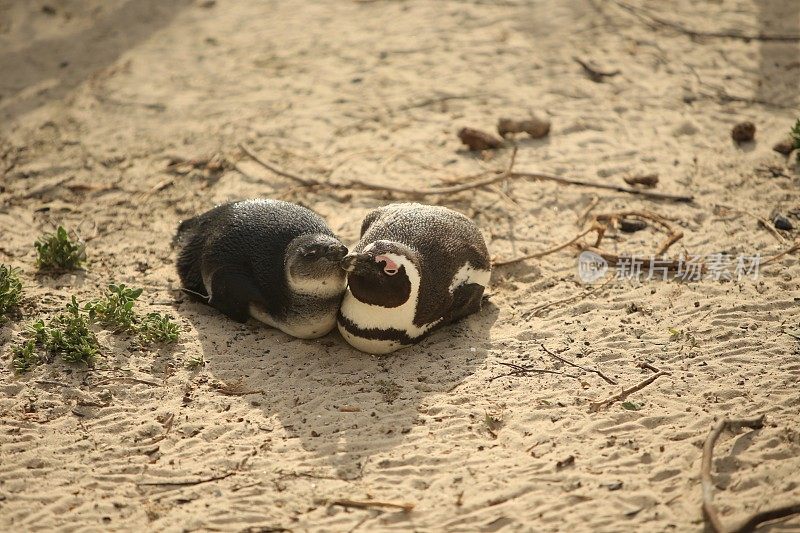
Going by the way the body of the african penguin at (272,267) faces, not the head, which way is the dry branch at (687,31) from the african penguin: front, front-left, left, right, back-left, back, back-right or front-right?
left

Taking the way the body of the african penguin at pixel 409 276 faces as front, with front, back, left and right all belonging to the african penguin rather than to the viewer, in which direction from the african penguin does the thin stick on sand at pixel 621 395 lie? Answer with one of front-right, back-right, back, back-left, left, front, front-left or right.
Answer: left

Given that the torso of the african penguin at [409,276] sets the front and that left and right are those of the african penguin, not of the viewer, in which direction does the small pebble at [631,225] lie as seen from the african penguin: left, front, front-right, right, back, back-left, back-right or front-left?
back

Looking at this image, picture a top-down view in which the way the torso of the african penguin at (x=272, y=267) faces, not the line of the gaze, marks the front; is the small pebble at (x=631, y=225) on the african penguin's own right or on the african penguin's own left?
on the african penguin's own left

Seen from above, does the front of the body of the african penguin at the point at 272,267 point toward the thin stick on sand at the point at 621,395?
yes

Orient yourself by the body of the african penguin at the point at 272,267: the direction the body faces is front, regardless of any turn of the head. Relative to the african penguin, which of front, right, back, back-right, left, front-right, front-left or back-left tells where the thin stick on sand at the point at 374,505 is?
front-right

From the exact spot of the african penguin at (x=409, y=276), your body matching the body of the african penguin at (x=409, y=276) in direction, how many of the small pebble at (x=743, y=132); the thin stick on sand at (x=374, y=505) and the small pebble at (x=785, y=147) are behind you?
2

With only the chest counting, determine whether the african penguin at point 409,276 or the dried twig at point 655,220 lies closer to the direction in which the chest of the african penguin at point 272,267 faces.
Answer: the african penguin

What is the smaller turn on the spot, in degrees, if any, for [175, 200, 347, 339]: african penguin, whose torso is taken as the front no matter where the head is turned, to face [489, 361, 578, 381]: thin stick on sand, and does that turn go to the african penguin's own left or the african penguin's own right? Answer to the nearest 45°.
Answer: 0° — it already faces it

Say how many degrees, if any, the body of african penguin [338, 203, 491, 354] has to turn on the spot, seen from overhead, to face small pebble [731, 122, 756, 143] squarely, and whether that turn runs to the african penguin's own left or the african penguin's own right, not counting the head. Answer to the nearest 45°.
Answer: approximately 180°

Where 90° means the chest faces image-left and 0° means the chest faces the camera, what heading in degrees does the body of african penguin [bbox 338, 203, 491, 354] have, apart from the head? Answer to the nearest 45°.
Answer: approximately 45°
